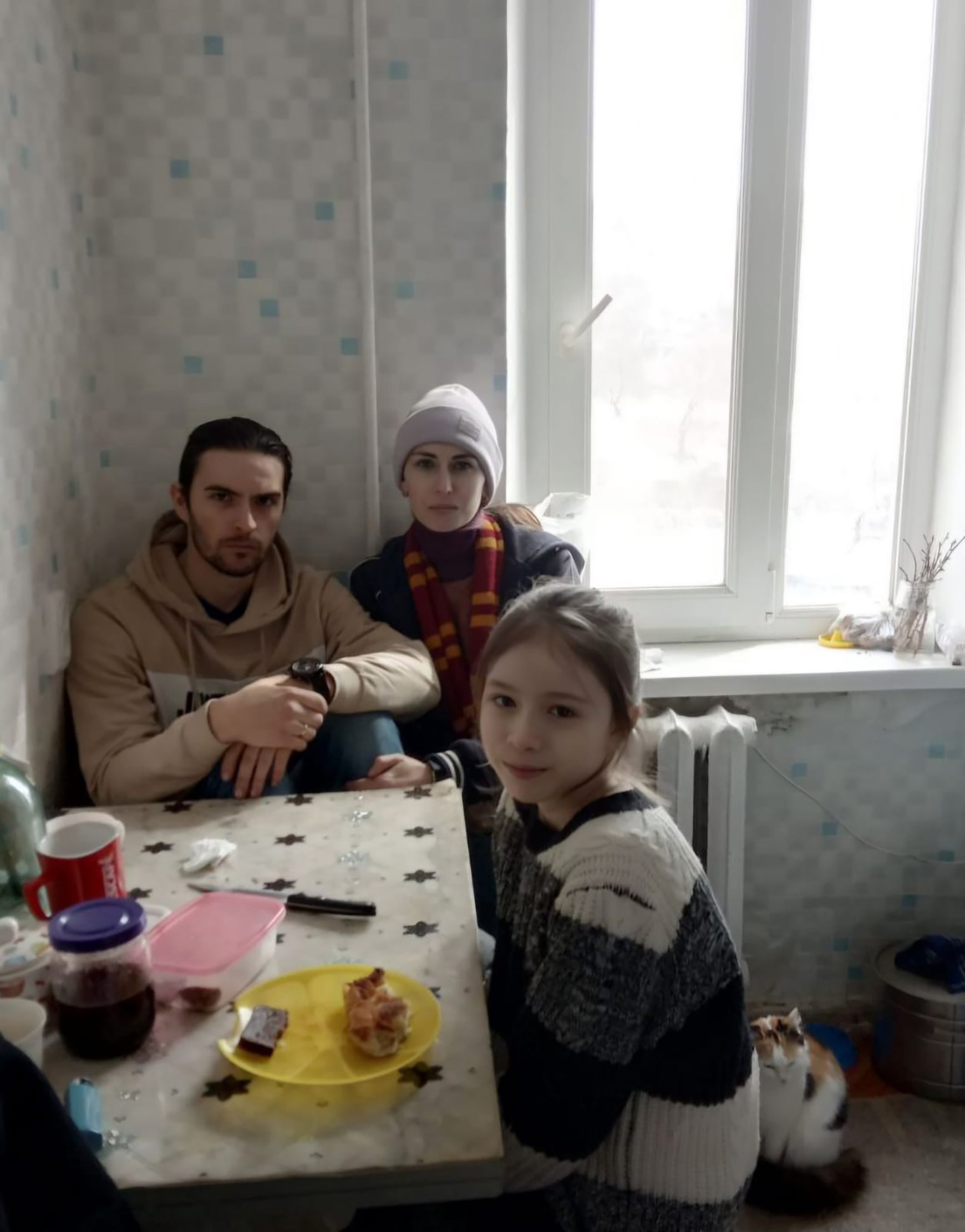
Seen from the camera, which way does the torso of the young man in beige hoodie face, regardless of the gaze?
toward the camera

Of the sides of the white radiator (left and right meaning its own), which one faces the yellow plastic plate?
front

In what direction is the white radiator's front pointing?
toward the camera

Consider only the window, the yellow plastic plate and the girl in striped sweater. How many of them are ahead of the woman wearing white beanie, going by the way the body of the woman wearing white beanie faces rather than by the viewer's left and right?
2

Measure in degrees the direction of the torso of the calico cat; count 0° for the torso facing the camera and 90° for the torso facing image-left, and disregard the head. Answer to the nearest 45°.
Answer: approximately 45°

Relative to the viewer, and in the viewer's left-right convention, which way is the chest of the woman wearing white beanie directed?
facing the viewer

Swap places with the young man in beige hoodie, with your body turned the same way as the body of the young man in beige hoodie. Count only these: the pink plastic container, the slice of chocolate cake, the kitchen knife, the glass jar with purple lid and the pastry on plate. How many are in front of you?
5

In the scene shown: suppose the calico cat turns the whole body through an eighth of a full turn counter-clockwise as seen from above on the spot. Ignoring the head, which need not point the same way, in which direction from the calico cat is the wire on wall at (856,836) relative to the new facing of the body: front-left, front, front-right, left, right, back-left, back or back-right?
back

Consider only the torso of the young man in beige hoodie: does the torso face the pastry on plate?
yes

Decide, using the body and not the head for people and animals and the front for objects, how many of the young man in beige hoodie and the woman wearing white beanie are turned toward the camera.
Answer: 2

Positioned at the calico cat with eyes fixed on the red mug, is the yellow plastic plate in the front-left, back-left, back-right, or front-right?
front-left
